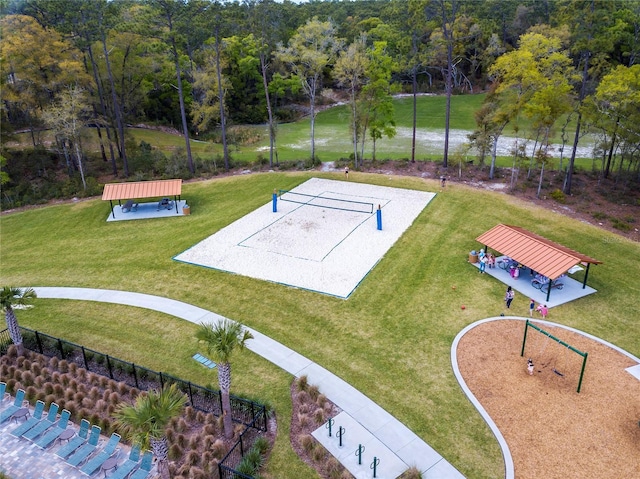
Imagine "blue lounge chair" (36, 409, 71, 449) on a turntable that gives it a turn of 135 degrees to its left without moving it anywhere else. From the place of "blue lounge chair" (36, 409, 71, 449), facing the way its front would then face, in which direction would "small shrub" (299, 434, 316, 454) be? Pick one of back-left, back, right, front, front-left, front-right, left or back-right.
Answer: front-right

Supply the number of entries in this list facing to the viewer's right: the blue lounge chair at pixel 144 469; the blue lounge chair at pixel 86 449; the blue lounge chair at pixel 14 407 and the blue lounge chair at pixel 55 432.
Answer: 0

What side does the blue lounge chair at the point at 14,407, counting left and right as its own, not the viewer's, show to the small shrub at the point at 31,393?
back

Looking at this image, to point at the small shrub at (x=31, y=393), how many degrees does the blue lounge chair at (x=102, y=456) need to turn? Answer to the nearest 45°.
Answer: approximately 135° to its right

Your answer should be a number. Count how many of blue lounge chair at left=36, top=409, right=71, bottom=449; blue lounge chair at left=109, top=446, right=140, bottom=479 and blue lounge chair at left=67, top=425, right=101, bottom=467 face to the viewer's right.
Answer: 0

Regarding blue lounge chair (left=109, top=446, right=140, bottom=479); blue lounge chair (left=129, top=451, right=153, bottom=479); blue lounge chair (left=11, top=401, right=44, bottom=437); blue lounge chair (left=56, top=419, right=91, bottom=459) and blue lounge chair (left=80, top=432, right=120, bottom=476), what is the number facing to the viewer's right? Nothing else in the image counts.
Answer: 0

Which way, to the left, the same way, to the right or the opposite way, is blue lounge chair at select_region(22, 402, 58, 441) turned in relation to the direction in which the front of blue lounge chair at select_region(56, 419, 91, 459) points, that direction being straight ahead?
the same way

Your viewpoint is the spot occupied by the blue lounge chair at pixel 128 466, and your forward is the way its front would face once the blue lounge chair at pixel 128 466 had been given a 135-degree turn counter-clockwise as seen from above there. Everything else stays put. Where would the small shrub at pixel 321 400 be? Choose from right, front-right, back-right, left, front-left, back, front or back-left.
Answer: front

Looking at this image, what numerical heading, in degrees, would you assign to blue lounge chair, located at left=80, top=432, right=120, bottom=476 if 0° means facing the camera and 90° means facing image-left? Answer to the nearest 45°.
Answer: approximately 45°

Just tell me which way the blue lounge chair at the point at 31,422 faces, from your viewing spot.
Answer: facing the viewer and to the left of the viewer

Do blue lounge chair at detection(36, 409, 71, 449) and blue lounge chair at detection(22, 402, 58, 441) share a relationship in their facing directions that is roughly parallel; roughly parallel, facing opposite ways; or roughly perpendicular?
roughly parallel

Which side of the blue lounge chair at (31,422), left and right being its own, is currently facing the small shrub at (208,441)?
left

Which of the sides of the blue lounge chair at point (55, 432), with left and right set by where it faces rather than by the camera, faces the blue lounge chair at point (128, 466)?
left

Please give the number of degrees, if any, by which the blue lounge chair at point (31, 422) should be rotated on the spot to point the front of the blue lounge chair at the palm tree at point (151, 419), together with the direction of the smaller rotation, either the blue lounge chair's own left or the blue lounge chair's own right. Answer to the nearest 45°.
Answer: approximately 90° to the blue lounge chair's own left

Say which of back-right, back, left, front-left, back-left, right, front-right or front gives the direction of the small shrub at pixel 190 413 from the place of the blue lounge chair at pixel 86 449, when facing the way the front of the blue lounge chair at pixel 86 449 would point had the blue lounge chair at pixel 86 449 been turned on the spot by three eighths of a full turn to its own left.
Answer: front

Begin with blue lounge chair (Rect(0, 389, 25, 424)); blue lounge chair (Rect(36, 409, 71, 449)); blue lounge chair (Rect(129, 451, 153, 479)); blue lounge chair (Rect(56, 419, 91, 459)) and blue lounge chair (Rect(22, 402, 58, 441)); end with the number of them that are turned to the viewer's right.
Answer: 0

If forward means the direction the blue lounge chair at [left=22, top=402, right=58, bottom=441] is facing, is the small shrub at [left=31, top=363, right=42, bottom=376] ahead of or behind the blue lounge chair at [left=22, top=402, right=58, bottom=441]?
behind

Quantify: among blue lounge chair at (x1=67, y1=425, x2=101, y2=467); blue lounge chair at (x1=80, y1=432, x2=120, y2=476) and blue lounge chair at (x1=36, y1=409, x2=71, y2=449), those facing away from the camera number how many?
0

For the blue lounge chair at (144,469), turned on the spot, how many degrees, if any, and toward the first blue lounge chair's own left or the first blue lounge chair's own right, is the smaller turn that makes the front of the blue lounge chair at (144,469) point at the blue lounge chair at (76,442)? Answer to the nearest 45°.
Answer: approximately 90° to the first blue lounge chair's own right

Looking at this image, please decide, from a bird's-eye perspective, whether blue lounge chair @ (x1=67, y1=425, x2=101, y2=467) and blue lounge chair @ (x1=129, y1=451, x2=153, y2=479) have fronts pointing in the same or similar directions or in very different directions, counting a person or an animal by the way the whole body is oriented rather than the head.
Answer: same or similar directions

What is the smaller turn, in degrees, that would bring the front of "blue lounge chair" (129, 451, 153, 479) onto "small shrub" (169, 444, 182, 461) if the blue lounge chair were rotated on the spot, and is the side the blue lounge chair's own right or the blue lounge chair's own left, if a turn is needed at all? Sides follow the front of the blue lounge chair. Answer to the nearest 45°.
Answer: approximately 135° to the blue lounge chair's own left

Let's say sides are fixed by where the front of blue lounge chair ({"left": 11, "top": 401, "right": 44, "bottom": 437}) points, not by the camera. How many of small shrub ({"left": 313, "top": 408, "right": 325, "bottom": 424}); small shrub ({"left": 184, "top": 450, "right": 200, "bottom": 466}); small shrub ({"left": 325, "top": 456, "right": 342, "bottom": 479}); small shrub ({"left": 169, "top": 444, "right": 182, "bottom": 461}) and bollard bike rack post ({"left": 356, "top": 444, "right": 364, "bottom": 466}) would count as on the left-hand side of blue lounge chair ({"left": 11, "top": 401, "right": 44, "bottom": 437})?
5

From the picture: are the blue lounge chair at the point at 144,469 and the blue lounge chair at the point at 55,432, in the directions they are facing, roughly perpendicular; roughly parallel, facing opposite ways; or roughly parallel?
roughly parallel
